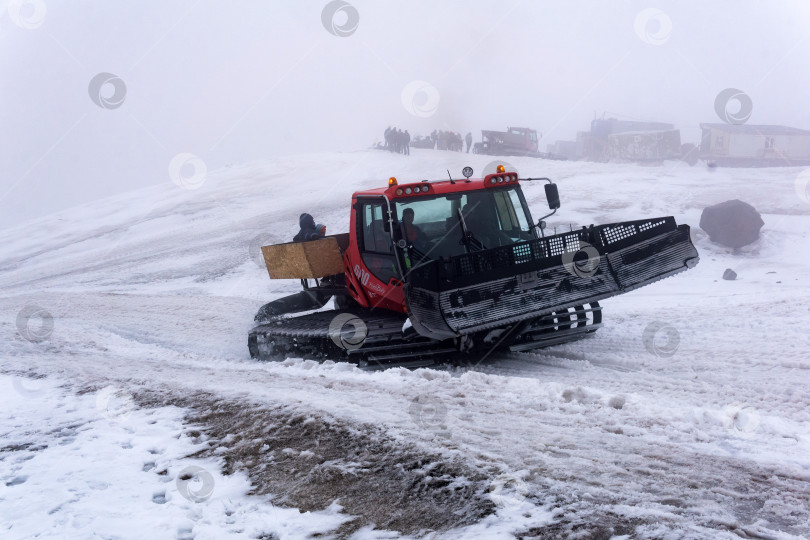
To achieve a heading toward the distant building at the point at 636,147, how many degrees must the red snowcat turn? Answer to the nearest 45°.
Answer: approximately 135° to its left

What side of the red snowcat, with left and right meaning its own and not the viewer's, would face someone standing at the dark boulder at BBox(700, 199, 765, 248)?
left

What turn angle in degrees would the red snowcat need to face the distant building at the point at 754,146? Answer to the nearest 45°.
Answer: approximately 90° to its left

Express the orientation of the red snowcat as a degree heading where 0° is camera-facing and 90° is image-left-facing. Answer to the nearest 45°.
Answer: approximately 315°
